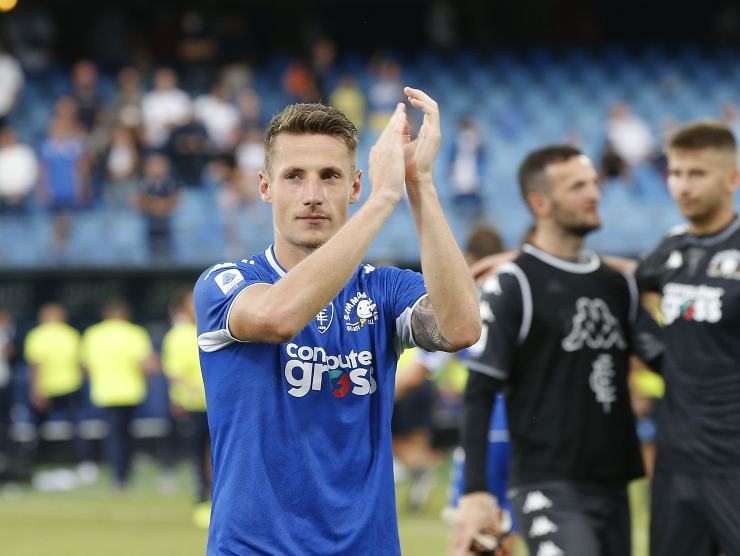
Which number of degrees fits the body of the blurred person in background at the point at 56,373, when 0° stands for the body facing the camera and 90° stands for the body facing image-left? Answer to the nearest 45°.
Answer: approximately 180°

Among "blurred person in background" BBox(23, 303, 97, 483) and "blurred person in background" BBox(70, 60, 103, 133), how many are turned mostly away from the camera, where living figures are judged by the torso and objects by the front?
1

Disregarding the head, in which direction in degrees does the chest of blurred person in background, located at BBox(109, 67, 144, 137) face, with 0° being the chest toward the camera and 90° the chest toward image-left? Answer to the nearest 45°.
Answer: approximately 0°

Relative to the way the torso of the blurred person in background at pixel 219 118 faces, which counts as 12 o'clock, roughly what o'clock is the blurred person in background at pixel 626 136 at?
the blurred person in background at pixel 626 136 is roughly at 9 o'clock from the blurred person in background at pixel 219 118.

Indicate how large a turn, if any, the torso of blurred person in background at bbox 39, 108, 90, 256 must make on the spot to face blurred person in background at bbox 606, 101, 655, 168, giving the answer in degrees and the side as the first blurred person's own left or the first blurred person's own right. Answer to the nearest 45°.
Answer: approximately 90° to the first blurred person's own left

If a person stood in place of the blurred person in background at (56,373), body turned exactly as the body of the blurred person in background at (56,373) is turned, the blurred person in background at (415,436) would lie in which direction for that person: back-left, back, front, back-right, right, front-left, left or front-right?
back-right
